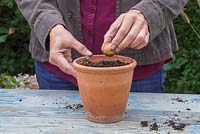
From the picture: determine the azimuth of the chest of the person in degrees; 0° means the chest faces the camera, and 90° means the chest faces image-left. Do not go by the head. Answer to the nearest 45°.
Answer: approximately 0°

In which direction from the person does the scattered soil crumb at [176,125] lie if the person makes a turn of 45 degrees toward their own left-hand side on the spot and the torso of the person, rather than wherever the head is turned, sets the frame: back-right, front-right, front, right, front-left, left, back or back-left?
front
